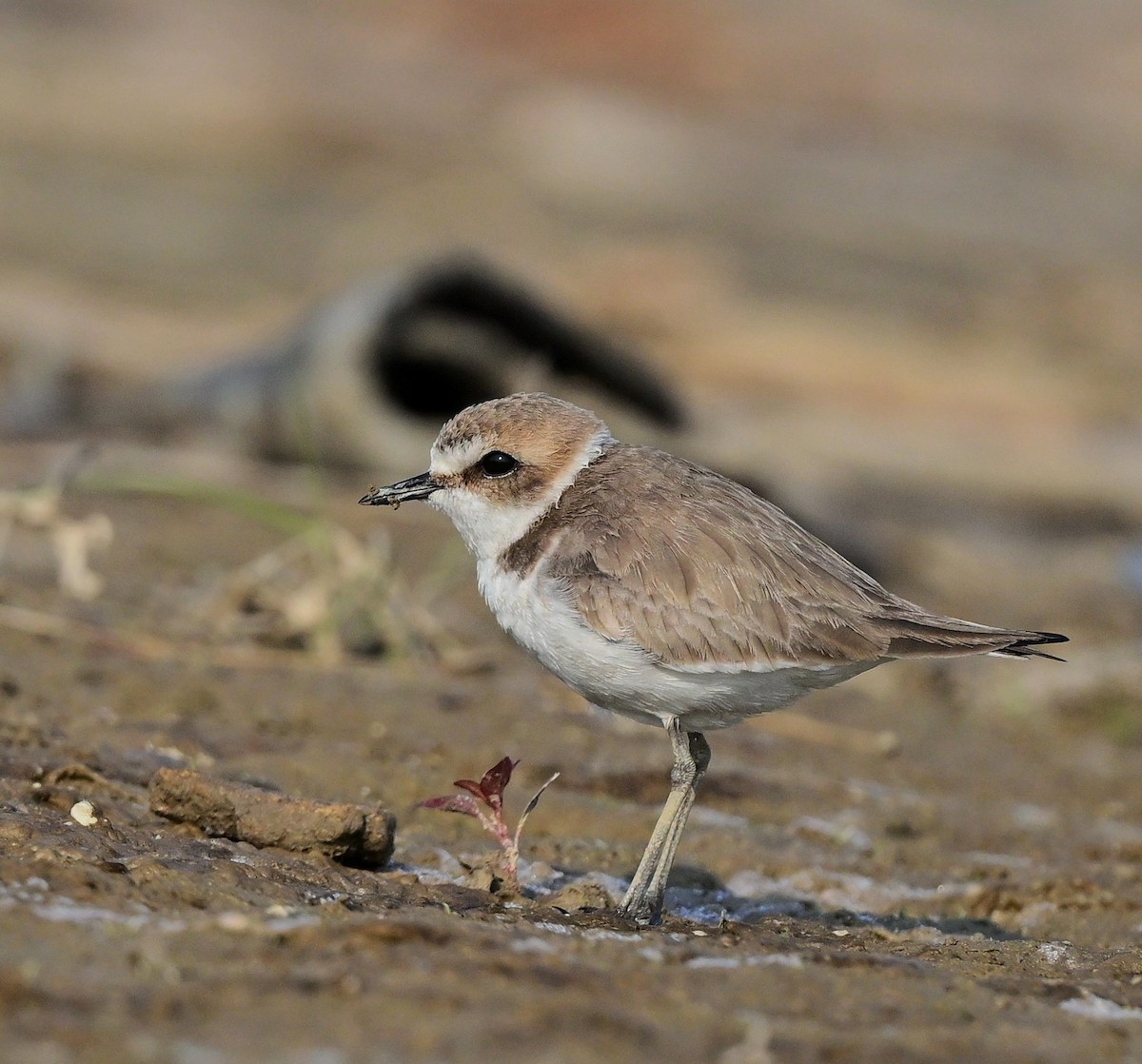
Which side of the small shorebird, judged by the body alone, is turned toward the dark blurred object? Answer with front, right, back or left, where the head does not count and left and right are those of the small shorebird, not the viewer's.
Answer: right

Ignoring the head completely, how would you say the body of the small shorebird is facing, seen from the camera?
to the viewer's left
